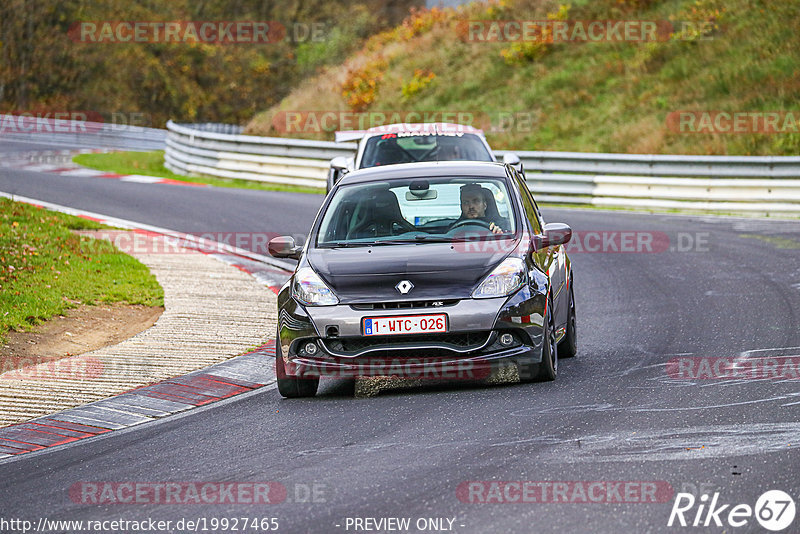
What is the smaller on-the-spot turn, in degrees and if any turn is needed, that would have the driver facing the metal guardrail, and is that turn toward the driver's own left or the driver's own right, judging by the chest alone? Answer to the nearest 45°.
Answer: approximately 180°

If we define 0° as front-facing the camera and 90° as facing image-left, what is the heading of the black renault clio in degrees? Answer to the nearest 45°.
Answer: approximately 0°

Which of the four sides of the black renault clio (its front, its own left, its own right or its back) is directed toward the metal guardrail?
back

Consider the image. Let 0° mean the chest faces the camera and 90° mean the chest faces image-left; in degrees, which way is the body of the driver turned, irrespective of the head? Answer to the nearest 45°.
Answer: approximately 0°
